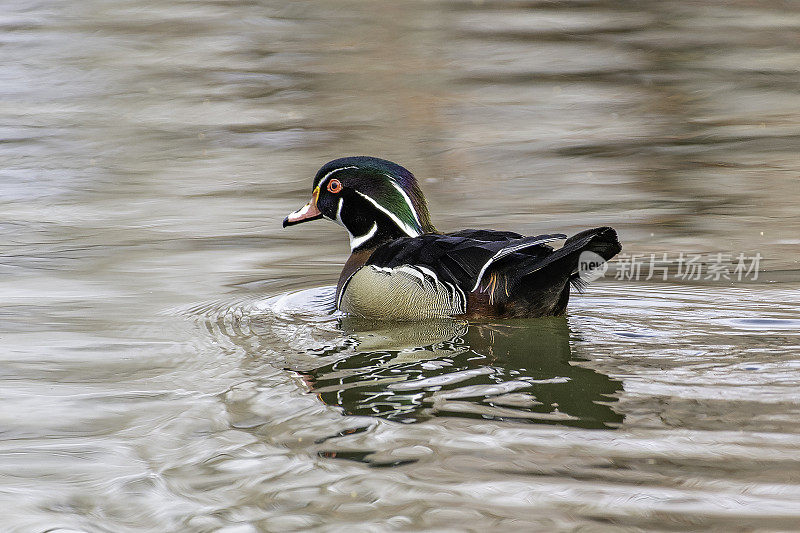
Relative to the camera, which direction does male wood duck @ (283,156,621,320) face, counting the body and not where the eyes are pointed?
to the viewer's left
